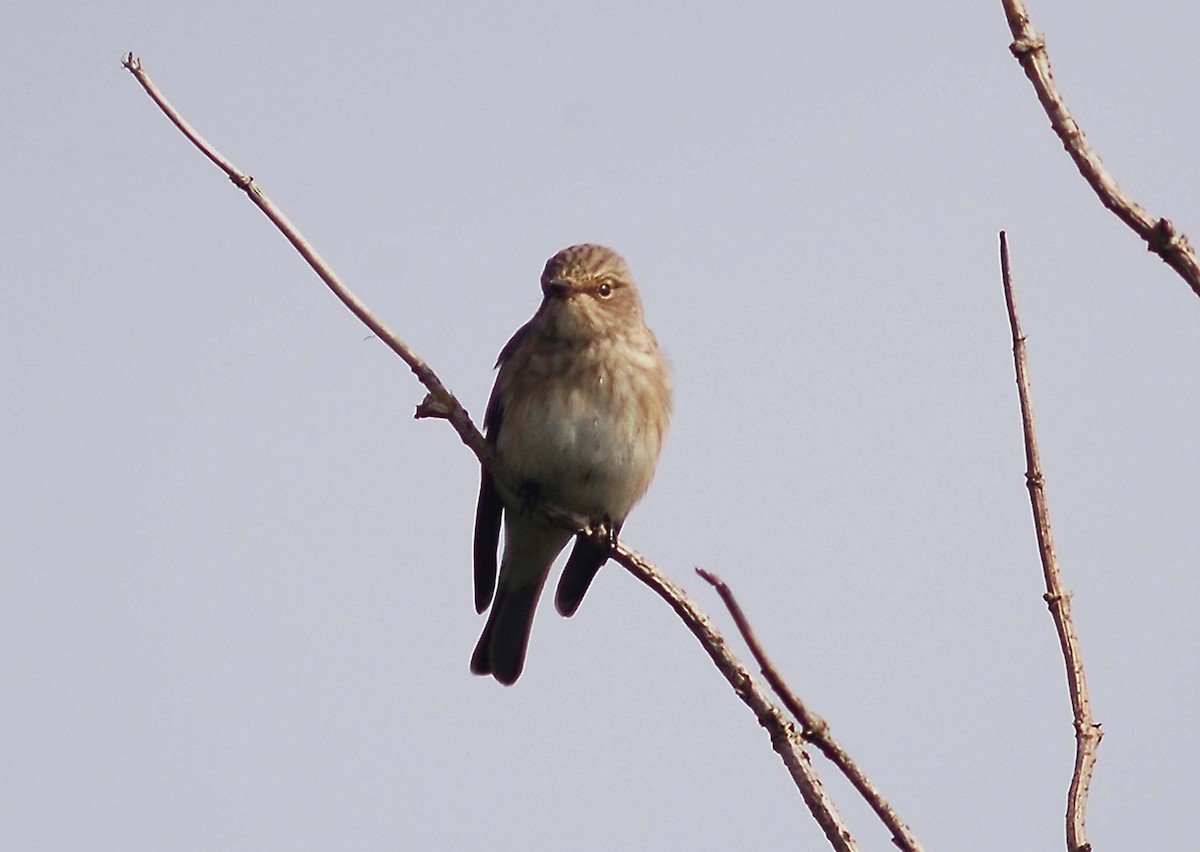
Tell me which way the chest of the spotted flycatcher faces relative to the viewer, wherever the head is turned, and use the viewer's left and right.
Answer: facing the viewer

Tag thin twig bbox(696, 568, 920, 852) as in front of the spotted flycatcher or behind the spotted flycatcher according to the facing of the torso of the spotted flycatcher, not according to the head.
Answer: in front
